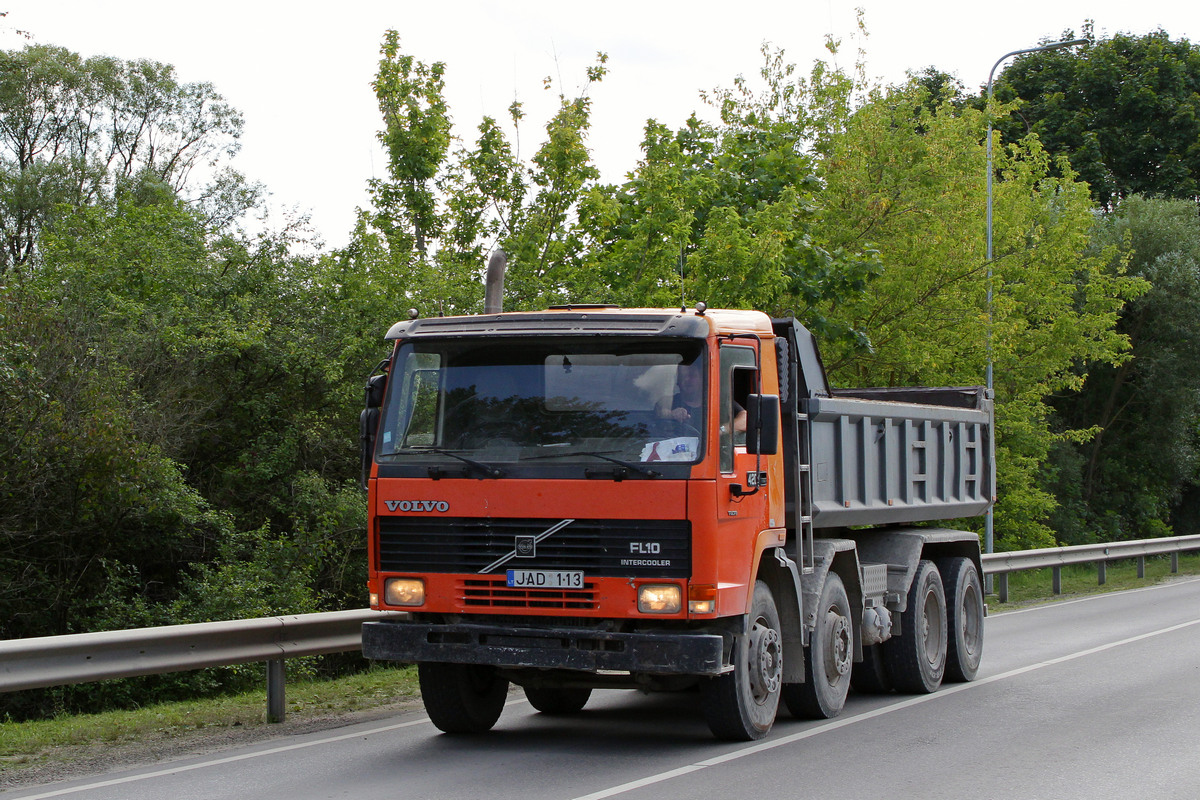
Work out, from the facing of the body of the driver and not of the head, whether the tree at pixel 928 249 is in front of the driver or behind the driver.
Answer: behind

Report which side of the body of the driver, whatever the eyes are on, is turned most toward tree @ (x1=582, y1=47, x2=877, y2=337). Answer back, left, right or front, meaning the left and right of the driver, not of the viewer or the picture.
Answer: back

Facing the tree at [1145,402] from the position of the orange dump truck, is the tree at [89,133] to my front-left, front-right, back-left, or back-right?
front-left

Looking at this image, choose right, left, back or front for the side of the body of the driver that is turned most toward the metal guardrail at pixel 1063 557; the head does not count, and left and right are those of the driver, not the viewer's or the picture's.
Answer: back

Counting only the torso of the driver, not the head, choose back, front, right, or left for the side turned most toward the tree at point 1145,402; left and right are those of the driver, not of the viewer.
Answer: back

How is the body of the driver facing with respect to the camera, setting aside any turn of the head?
toward the camera

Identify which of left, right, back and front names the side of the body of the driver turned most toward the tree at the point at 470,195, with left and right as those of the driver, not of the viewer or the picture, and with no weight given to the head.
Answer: back

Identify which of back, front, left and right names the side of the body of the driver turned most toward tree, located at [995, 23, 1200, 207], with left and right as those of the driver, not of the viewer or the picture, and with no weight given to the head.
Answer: back
